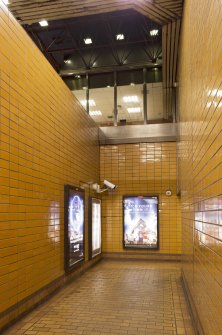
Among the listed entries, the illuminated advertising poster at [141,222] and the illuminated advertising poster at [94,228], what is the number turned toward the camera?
1

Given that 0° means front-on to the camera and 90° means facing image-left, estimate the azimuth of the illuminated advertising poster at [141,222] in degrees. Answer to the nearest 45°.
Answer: approximately 0°

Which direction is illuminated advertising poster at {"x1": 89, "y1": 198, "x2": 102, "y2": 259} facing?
to the viewer's right

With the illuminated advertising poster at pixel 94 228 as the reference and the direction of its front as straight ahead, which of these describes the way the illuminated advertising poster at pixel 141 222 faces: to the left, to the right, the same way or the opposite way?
to the right

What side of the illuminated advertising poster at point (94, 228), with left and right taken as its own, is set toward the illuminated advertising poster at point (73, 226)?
right
